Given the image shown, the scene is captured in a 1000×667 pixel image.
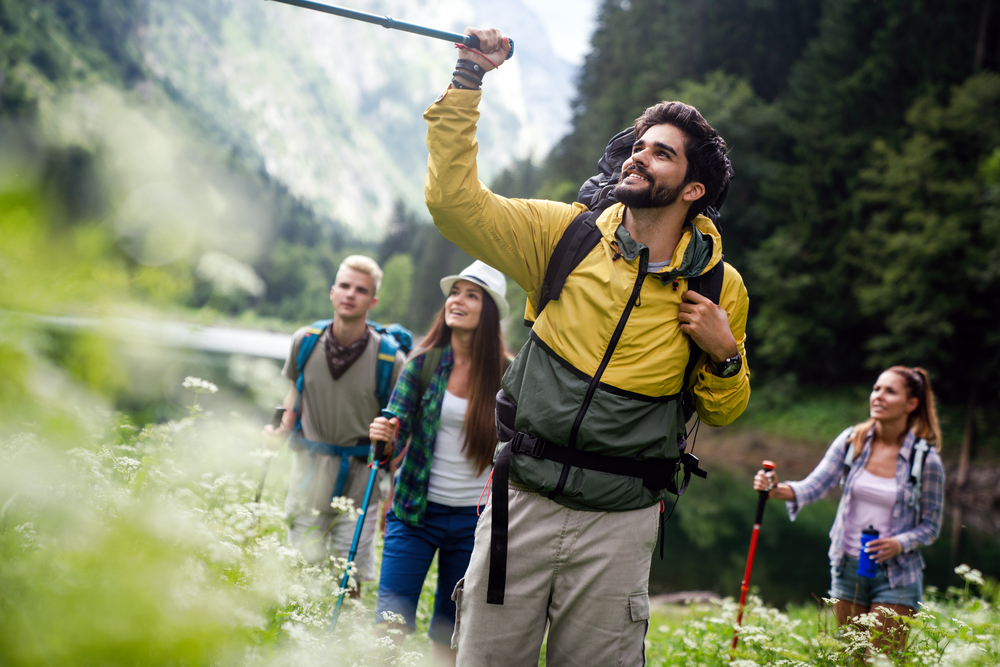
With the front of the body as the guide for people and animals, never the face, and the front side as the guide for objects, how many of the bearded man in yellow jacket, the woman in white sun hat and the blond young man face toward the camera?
3

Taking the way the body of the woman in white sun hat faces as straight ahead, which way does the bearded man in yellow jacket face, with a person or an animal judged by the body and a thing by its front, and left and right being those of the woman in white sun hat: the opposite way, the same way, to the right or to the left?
the same way

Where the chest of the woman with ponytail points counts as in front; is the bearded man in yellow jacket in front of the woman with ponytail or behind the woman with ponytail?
in front

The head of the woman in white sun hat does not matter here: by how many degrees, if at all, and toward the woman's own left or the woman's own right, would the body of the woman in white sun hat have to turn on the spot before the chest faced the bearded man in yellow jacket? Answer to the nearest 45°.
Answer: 0° — they already face them

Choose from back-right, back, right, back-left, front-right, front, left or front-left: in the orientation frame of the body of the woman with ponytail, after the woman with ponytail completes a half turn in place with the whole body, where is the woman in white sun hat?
back

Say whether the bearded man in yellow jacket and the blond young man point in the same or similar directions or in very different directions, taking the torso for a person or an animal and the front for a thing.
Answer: same or similar directions

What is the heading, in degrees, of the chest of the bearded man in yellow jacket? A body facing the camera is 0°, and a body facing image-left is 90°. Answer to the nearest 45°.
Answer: approximately 0°

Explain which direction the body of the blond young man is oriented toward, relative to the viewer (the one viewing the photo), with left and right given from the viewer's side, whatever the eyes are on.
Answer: facing the viewer

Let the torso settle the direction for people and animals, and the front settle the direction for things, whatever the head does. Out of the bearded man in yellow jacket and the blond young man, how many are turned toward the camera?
2

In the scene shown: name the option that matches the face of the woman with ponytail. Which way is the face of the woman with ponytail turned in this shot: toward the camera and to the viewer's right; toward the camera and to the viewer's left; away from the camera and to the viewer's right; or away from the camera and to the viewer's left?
toward the camera and to the viewer's left

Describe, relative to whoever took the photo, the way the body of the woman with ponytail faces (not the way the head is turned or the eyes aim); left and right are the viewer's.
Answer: facing the viewer and to the left of the viewer

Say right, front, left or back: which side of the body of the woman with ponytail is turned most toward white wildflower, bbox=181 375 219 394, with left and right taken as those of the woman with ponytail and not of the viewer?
front

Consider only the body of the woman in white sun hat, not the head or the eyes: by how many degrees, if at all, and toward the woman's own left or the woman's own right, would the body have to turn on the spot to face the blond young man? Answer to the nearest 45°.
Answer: approximately 135° to the woman's own right

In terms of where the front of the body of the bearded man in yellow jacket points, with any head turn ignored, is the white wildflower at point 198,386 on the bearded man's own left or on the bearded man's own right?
on the bearded man's own right

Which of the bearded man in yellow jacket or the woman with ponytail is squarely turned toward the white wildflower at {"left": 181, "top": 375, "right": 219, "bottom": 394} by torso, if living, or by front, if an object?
the woman with ponytail
